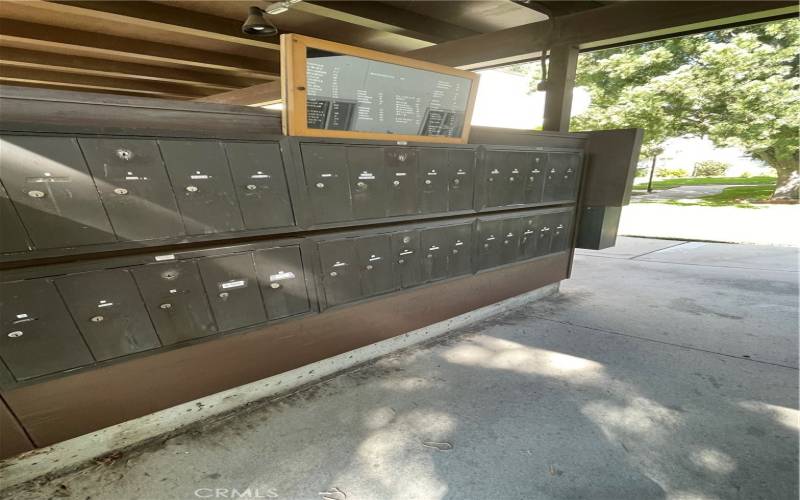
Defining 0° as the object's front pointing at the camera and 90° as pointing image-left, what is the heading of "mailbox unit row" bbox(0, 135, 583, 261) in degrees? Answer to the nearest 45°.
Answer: approximately 315°

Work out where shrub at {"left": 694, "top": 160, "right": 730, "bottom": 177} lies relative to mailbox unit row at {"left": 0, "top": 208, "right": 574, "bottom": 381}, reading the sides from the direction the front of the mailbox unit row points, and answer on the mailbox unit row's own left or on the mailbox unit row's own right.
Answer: on the mailbox unit row's own left

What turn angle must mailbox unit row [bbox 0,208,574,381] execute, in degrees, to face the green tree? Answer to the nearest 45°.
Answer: approximately 45° to its left

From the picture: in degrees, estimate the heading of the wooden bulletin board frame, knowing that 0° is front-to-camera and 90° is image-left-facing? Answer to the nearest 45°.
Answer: approximately 315°

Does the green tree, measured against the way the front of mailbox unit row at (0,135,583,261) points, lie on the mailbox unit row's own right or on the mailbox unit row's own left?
on the mailbox unit row's own left

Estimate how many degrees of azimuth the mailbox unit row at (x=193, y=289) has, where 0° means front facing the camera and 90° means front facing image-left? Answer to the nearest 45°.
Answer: approximately 315°

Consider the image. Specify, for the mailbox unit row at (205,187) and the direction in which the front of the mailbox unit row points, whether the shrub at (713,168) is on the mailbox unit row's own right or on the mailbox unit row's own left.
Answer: on the mailbox unit row's own left
